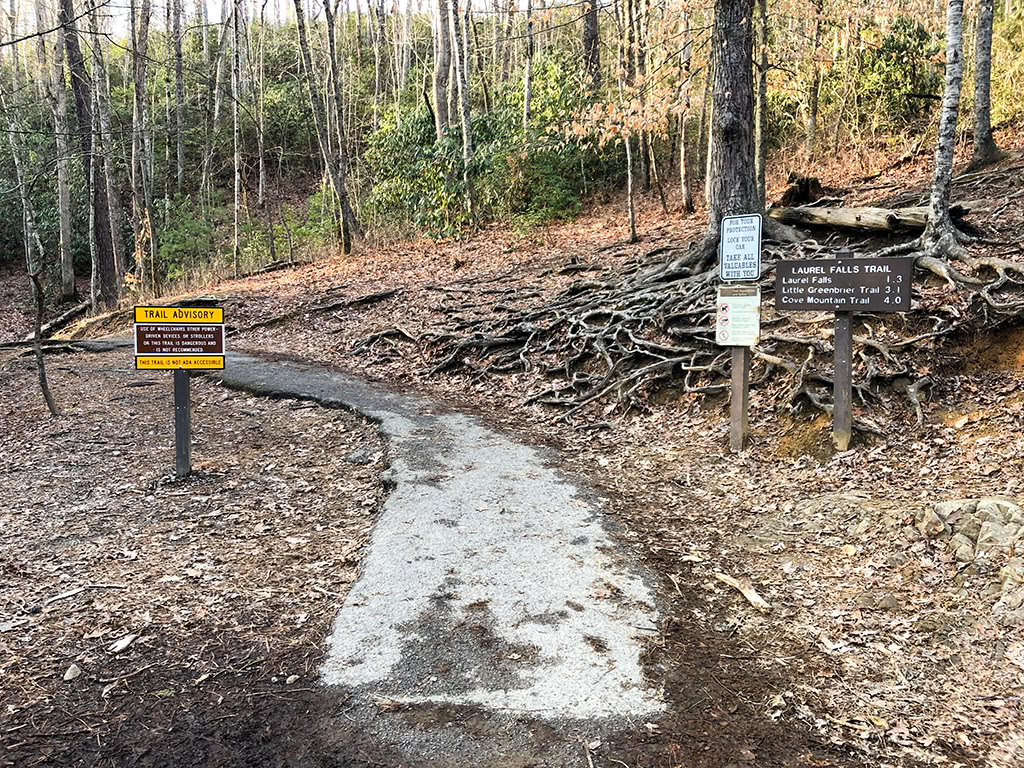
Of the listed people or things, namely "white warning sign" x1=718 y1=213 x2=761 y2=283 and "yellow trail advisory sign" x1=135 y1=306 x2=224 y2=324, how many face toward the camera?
2

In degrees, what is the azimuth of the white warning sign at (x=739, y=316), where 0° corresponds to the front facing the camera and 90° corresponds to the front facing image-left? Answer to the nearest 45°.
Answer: approximately 0°

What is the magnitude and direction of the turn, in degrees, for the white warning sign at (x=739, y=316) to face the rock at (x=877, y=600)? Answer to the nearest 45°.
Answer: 0° — it already faces it

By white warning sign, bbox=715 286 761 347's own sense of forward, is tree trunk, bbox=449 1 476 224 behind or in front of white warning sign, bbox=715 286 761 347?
behind

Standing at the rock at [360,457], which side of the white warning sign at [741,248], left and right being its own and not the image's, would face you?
right

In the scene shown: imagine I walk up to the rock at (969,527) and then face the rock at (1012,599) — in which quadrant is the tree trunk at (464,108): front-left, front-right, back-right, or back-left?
back-right

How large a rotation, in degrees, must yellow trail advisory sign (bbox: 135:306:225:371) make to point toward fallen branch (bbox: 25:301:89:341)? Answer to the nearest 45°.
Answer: approximately 180°

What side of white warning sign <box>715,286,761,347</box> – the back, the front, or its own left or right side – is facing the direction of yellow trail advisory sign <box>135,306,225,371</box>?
right
